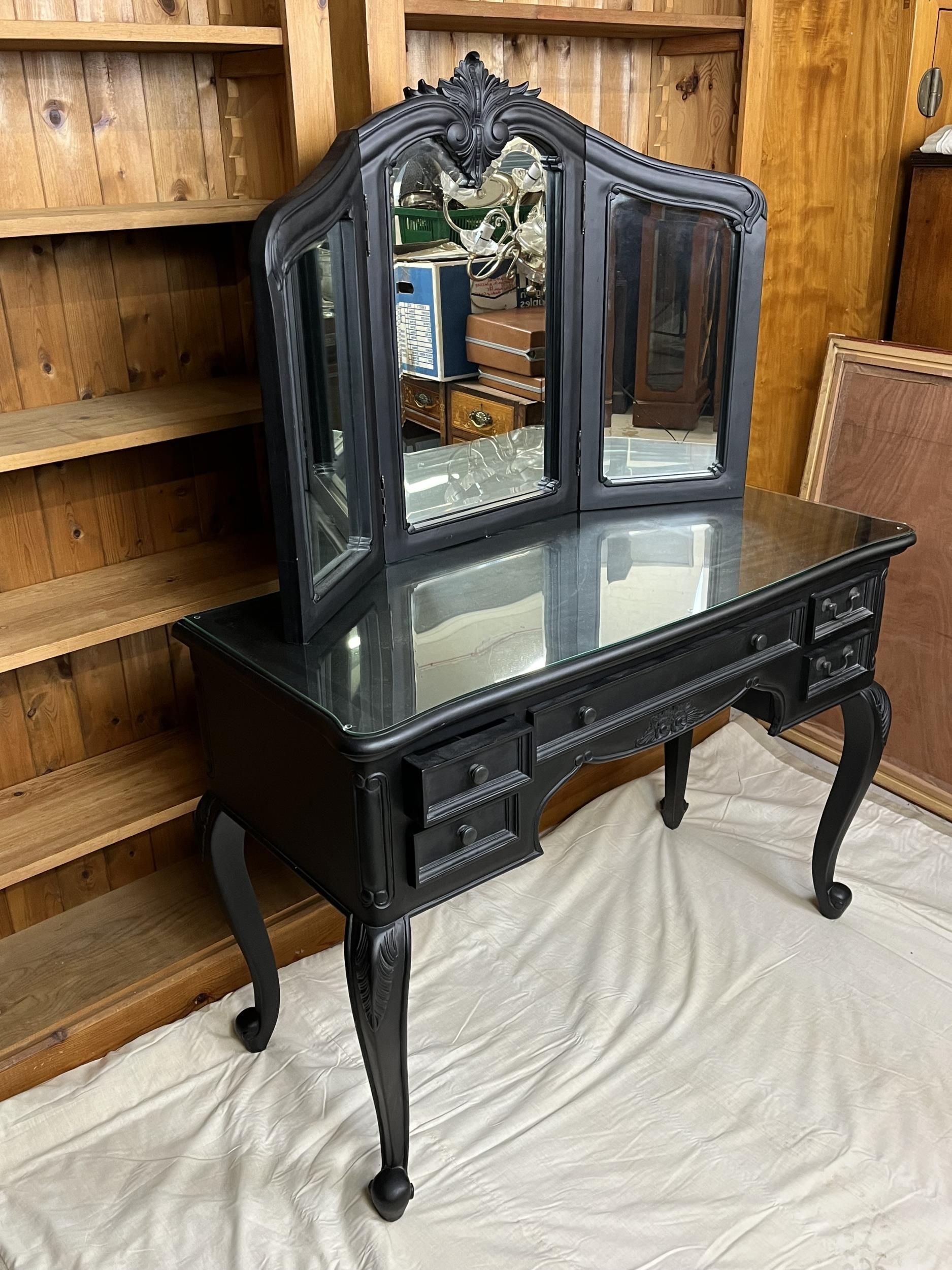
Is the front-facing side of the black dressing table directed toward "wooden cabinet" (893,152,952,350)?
no

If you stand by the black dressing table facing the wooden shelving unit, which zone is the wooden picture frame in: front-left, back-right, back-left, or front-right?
back-right

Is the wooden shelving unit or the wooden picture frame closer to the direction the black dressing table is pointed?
the wooden picture frame

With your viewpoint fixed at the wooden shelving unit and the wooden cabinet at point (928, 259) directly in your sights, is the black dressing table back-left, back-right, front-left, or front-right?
front-right

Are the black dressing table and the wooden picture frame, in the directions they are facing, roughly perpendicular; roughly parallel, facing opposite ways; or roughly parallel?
roughly perpendicular

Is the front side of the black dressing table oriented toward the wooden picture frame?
no

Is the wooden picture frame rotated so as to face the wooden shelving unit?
yes
